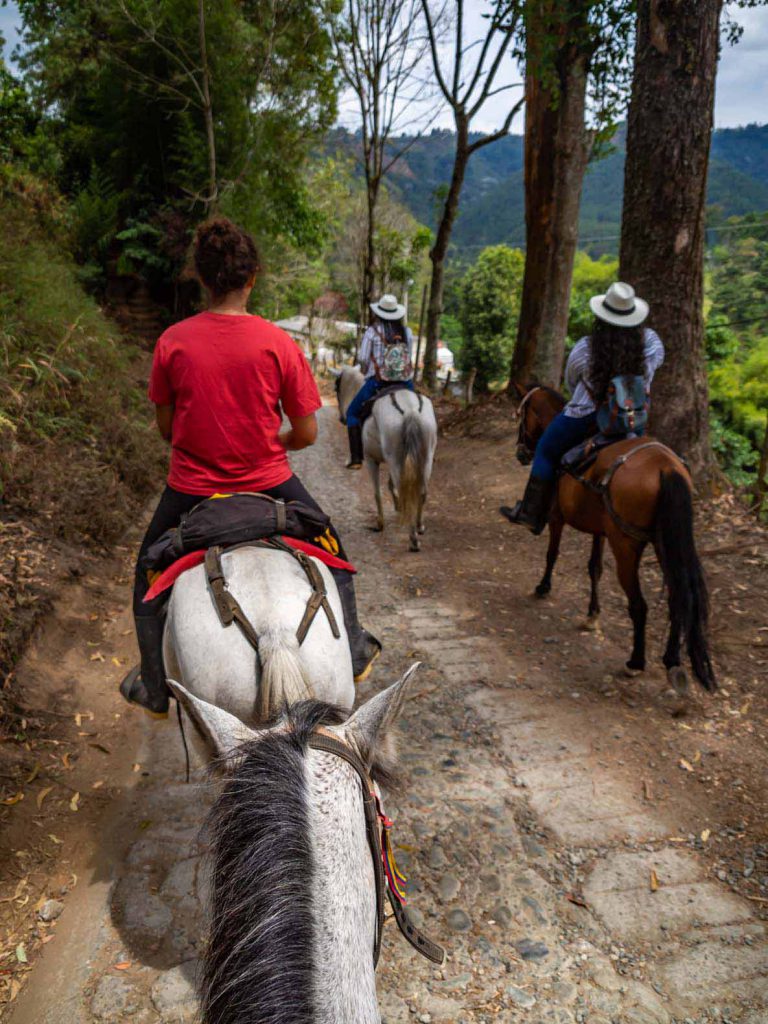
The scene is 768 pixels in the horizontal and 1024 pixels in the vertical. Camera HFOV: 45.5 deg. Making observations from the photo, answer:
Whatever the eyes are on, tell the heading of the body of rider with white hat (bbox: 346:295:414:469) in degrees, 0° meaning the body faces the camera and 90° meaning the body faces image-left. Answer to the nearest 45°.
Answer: approximately 135°

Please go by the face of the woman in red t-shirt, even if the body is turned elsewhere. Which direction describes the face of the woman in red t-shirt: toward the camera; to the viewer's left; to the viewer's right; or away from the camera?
away from the camera

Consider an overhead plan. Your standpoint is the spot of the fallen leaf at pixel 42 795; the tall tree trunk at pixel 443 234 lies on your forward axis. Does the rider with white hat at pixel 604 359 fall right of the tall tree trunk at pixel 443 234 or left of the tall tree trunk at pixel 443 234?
right

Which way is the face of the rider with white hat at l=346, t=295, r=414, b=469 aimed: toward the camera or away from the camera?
away from the camera

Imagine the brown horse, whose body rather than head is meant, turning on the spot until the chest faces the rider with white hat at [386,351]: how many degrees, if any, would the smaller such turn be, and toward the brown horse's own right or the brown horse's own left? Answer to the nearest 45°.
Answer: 0° — it already faces them

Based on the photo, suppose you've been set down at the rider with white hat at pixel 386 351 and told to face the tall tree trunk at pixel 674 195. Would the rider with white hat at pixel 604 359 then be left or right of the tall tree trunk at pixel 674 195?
right

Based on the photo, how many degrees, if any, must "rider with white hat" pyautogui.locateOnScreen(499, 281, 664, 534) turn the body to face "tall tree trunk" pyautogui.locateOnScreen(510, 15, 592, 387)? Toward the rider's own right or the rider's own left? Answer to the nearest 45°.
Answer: approximately 45° to the rider's own right

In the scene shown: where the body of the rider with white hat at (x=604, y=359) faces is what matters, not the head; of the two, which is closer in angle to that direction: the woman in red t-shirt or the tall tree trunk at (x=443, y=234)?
the tall tree trunk

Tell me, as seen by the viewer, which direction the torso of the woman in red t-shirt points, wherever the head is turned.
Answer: away from the camera

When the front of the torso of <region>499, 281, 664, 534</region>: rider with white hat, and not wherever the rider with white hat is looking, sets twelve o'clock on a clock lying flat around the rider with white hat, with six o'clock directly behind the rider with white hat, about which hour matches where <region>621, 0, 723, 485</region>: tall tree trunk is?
The tall tree trunk is roughly at 2 o'clock from the rider with white hat.

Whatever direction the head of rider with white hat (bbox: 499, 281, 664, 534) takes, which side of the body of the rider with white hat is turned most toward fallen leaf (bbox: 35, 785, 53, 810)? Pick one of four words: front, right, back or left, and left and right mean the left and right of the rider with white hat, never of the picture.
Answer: left

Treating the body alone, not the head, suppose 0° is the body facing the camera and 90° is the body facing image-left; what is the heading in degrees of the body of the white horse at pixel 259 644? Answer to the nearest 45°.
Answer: approximately 180°

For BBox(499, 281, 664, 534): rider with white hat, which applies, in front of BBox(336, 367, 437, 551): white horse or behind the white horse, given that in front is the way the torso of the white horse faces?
behind

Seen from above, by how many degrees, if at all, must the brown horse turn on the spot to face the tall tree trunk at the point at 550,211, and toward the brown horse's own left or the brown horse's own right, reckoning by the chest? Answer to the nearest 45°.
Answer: approximately 45° to the brown horse's own right
